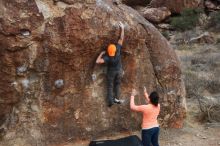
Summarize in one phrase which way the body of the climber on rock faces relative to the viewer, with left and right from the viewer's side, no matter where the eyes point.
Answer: facing away from the viewer

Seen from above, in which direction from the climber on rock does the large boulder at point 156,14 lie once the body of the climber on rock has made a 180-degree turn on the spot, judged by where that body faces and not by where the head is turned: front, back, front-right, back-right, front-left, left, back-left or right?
back

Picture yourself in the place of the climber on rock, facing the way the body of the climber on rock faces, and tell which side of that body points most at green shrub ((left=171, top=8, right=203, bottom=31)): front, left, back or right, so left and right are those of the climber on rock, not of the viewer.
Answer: front
